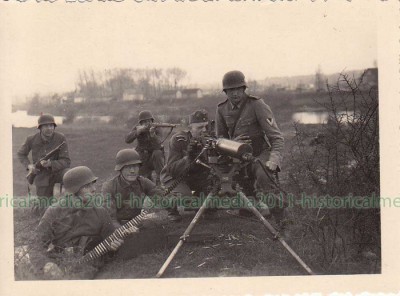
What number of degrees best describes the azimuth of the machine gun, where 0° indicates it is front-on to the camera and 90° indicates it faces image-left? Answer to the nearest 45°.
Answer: approximately 315°
